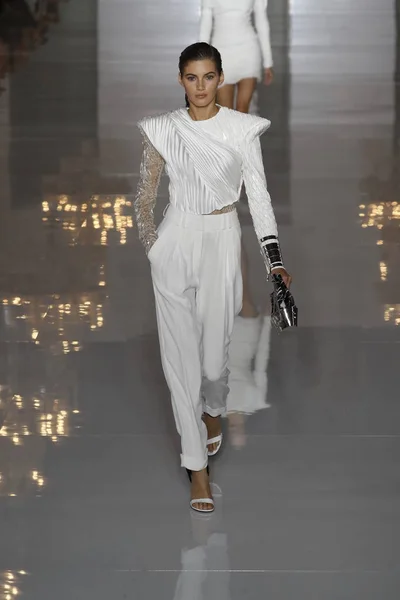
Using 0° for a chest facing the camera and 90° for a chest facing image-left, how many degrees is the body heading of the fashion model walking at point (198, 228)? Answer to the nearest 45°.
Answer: approximately 0°

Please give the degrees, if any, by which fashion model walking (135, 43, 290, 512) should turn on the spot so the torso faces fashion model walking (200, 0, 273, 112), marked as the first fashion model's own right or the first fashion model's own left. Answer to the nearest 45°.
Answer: approximately 180°
